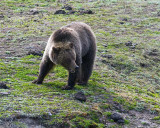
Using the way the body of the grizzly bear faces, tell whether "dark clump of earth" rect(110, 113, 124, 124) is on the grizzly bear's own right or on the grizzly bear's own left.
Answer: on the grizzly bear's own left

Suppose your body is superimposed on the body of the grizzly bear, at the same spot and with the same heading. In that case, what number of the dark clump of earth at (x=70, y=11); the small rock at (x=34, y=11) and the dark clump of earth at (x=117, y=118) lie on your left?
1

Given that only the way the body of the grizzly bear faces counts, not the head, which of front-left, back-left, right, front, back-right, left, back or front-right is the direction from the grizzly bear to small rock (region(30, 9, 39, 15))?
back-right

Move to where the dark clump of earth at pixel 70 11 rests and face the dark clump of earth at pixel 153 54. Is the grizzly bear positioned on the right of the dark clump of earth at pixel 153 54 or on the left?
right

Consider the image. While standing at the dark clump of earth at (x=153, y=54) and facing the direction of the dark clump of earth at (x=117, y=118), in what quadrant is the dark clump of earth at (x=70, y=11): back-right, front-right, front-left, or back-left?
back-right

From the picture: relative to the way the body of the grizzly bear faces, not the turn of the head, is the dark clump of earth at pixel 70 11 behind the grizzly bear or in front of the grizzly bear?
behind

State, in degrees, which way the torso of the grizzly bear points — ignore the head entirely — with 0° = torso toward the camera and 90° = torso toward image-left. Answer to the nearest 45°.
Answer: approximately 45°

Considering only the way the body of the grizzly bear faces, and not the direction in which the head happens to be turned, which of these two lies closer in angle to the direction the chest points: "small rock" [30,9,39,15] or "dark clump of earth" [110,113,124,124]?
the dark clump of earth

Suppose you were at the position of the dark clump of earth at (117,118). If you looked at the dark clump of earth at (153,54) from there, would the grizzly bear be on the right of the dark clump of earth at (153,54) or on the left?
left

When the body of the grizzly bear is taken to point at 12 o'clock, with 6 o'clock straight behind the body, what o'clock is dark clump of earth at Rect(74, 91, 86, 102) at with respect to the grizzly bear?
The dark clump of earth is roughly at 10 o'clock from the grizzly bear.

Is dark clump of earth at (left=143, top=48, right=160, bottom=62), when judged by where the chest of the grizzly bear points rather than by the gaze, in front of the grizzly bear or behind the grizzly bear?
behind
